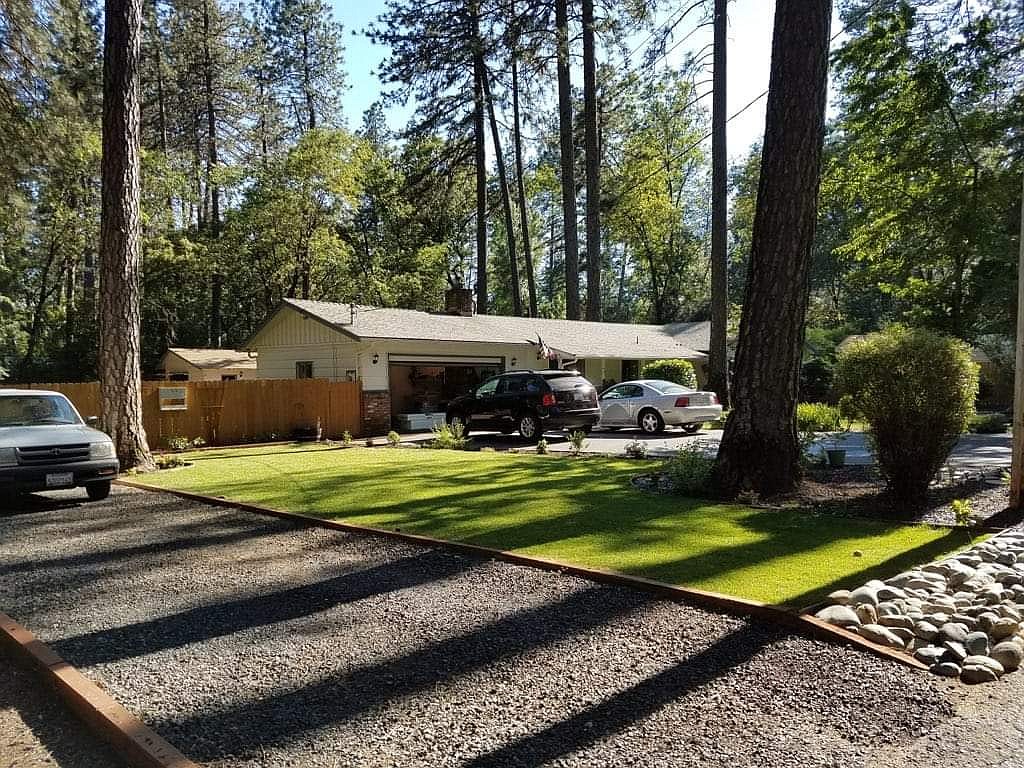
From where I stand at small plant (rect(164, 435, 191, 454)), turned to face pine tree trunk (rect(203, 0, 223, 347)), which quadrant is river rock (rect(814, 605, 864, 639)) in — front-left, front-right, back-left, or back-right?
back-right

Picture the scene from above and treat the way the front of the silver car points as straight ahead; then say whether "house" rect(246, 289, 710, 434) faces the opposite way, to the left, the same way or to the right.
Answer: the opposite way

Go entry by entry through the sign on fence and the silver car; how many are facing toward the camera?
1

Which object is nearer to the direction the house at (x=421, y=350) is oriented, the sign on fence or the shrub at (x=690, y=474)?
the shrub

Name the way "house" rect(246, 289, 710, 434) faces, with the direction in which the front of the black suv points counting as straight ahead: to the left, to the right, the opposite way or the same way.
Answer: the opposite way

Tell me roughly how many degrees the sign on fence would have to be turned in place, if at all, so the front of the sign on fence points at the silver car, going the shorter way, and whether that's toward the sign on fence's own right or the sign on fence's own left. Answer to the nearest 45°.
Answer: approximately 90° to the sign on fence's own left

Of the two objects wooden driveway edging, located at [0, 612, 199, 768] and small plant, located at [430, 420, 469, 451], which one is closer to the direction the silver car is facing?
the small plant

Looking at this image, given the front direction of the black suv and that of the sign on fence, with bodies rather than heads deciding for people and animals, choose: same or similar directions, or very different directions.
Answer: very different directions
